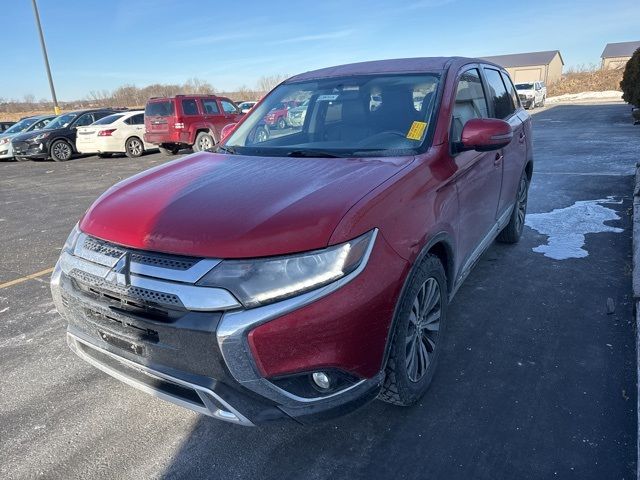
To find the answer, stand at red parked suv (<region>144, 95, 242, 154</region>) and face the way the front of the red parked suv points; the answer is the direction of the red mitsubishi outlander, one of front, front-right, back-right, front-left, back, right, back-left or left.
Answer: back-right

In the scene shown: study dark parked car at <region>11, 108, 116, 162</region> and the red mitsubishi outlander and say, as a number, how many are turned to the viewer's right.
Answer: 0

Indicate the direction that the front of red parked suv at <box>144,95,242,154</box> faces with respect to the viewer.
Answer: facing away from the viewer and to the right of the viewer

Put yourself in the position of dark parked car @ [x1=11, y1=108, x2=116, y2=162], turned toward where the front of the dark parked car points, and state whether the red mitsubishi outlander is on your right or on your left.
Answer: on your left

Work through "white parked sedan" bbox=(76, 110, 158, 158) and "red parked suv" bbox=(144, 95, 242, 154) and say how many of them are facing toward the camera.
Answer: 0

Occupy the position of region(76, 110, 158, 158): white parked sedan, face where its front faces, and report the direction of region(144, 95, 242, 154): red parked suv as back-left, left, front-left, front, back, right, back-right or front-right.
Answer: right

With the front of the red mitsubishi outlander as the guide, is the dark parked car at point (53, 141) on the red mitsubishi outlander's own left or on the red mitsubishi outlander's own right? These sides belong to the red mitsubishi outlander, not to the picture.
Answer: on the red mitsubishi outlander's own right

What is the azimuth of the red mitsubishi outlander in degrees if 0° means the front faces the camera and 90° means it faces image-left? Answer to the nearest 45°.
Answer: approximately 45°

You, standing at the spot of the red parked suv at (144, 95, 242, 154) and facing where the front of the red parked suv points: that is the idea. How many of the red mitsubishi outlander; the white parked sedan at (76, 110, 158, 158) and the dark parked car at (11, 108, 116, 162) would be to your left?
2

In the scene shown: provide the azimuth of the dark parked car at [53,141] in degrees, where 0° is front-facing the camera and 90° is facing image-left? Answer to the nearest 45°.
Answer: approximately 45°

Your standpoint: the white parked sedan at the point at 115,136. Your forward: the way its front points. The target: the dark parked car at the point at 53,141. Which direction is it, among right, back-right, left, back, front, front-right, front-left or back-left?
left
